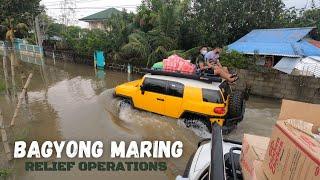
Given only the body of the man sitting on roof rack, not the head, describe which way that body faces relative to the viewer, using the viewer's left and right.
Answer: facing the viewer and to the right of the viewer

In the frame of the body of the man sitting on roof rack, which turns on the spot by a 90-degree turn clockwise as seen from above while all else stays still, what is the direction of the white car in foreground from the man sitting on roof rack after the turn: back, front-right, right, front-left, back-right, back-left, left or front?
front-left
